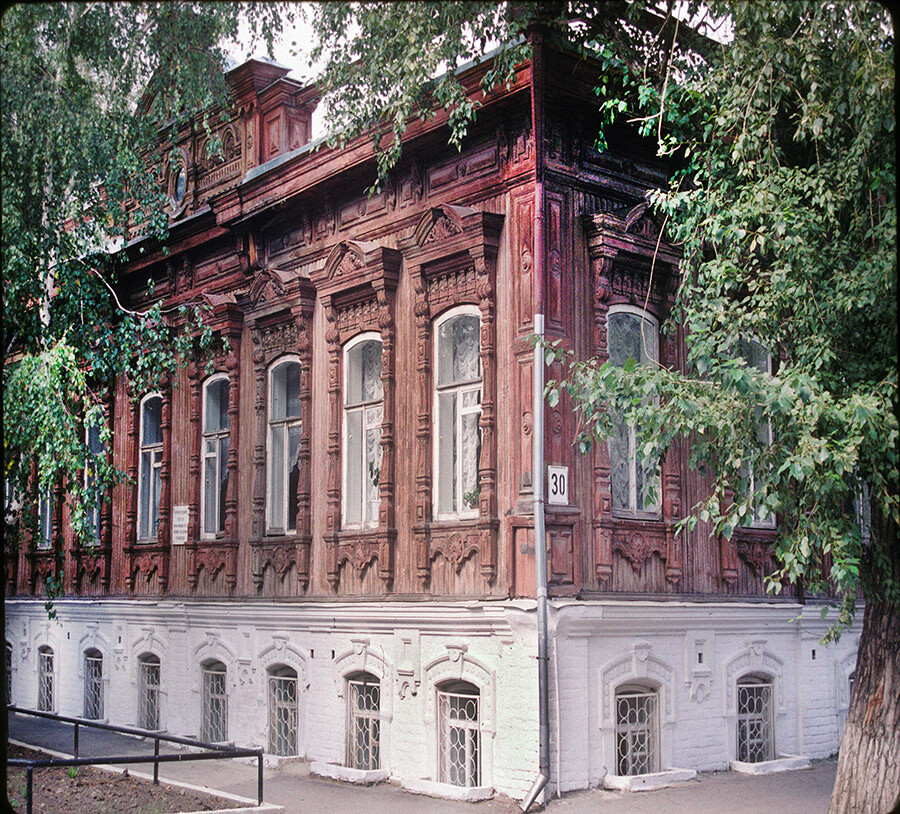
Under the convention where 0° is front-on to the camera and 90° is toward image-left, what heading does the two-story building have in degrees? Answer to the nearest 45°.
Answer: approximately 45°
